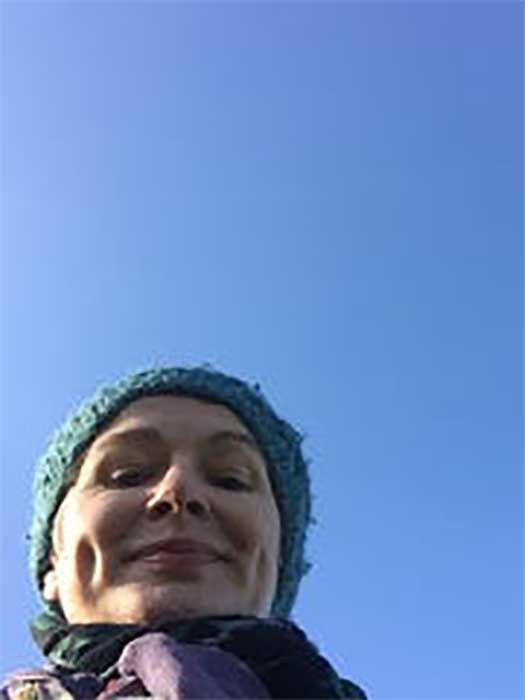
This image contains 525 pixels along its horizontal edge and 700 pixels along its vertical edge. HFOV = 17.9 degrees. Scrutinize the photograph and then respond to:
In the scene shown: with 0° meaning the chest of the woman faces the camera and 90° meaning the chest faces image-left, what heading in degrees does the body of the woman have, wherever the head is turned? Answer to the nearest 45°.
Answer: approximately 0°
